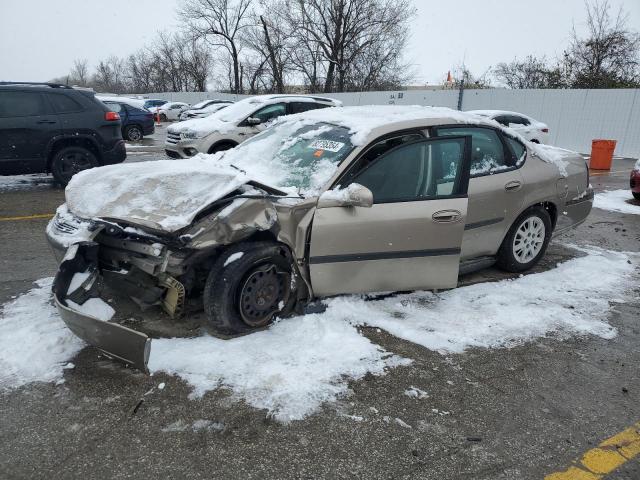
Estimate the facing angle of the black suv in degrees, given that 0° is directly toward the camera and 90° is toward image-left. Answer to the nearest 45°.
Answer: approximately 90°

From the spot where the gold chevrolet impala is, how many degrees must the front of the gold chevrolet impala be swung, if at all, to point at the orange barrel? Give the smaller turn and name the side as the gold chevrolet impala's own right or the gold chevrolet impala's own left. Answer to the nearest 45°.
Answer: approximately 180°

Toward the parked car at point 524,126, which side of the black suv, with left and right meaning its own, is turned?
back

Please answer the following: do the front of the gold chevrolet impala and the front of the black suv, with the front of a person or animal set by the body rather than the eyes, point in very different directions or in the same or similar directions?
same or similar directions

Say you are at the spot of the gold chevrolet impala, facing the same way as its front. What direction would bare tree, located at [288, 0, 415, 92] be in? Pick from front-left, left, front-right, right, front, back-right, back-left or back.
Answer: back-right

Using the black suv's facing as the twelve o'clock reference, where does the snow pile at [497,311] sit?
The snow pile is roughly at 8 o'clock from the black suv.

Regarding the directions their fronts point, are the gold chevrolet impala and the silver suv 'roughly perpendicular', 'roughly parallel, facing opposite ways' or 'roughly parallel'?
roughly parallel

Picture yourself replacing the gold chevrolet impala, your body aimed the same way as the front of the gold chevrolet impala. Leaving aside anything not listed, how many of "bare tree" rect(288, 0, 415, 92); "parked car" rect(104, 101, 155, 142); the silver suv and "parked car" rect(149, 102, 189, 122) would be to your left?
0

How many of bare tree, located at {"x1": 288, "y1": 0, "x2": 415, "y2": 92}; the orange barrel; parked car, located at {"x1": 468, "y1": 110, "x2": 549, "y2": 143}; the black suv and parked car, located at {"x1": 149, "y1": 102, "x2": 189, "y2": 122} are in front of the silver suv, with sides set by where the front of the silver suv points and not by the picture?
1

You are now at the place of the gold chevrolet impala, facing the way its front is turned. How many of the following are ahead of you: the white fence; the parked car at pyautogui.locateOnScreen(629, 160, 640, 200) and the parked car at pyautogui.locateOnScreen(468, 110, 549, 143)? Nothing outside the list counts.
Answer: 0

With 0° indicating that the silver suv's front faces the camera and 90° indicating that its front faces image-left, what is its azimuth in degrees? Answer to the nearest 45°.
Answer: approximately 45°

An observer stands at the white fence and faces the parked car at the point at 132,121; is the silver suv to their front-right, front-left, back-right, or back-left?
front-left
